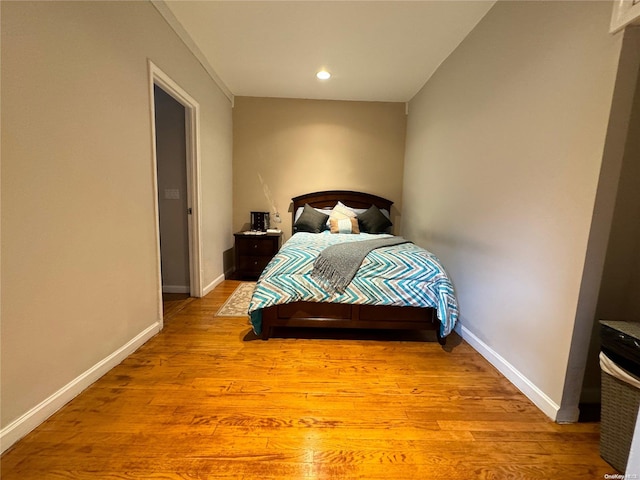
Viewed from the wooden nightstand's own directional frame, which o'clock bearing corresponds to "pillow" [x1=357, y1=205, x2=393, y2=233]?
The pillow is roughly at 9 o'clock from the wooden nightstand.

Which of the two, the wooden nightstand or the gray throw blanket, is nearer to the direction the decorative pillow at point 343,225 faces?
the gray throw blanket

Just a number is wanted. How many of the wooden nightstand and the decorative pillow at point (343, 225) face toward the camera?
2

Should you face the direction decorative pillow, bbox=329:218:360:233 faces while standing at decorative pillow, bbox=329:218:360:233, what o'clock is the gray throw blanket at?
The gray throw blanket is roughly at 12 o'clock from the decorative pillow.

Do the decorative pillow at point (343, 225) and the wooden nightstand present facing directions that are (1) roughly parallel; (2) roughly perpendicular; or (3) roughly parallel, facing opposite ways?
roughly parallel

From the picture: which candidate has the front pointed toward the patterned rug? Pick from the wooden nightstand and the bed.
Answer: the wooden nightstand

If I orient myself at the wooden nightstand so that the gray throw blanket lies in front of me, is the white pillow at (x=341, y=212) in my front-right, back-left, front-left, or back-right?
front-left

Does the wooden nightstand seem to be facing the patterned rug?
yes

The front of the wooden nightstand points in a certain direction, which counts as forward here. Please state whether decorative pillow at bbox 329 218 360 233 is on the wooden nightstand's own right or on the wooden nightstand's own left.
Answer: on the wooden nightstand's own left

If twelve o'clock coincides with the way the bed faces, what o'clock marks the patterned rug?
The patterned rug is roughly at 4 o'clock from the bed.

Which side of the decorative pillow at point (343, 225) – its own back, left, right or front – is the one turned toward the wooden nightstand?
right

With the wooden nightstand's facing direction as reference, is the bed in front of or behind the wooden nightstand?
in front

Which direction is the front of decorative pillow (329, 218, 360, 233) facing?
toward the camera

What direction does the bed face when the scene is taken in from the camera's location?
facing the viewer

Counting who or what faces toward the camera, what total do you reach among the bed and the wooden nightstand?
2

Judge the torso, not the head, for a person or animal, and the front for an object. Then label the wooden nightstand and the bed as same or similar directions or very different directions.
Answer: same or similar directions

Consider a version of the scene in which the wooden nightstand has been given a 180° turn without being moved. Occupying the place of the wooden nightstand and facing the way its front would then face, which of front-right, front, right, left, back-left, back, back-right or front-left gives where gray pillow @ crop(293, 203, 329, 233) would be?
right
